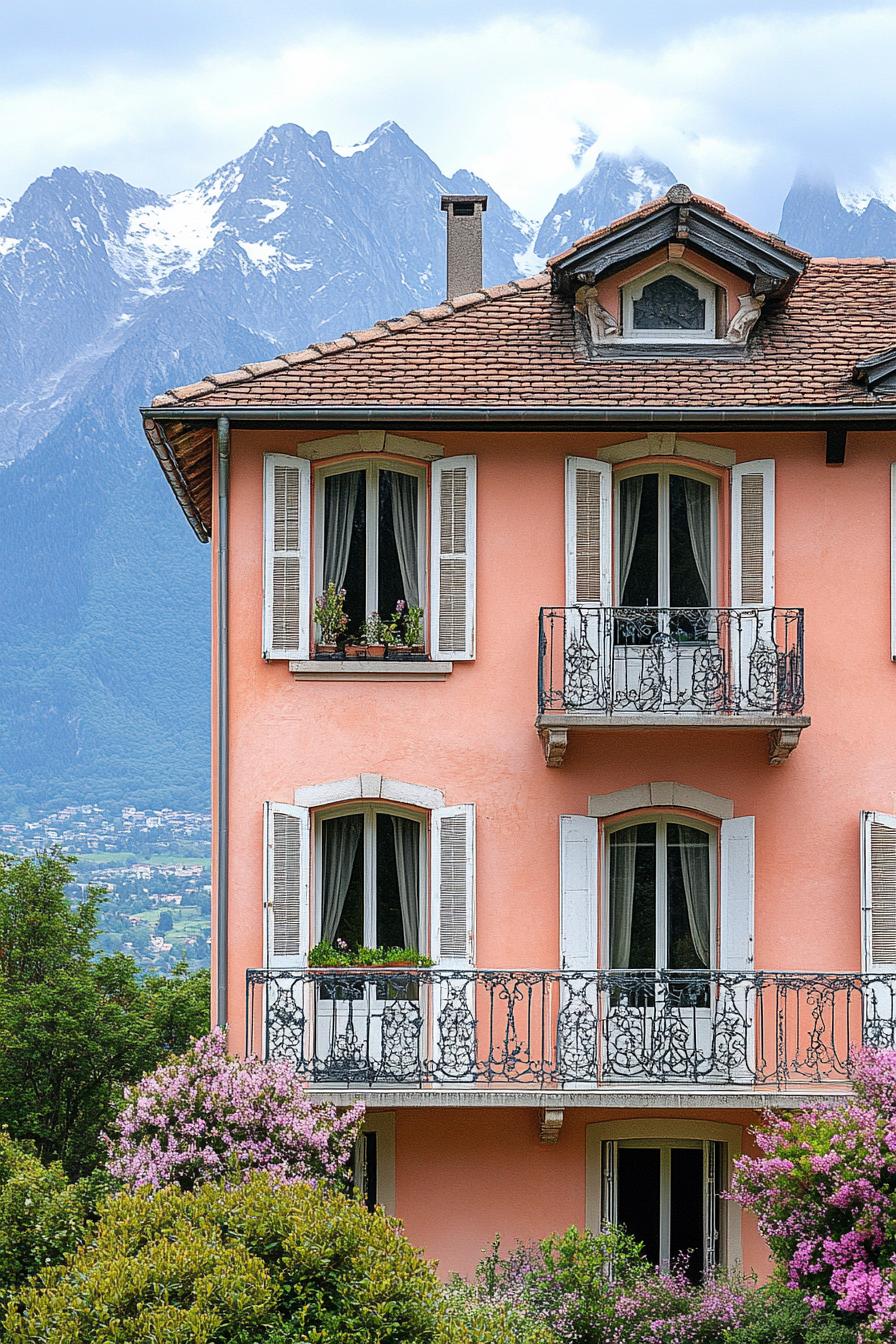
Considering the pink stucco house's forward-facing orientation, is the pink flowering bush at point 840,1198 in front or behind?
in front

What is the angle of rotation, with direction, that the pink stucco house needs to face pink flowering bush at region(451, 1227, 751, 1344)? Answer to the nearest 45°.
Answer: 0° — it already faces it

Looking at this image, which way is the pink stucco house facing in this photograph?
toward the camera

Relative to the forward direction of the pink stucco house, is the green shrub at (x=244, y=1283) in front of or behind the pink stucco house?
in front
